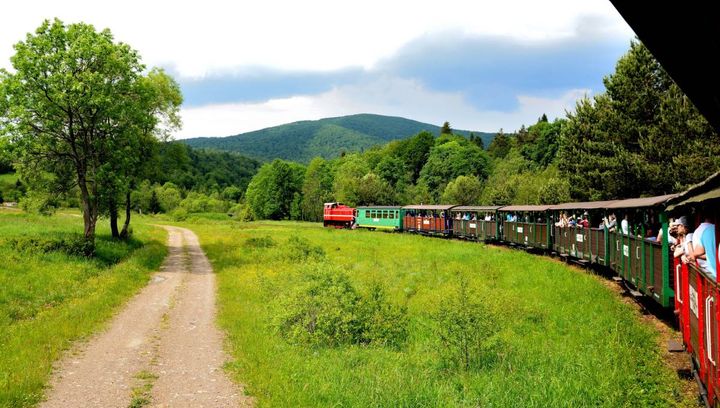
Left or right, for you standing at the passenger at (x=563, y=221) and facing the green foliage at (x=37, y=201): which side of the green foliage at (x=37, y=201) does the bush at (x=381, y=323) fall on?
left

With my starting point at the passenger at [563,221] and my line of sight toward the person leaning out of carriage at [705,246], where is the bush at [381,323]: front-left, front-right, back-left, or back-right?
front-right

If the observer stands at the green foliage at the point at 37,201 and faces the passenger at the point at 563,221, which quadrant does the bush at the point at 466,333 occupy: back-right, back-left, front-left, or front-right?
front-right

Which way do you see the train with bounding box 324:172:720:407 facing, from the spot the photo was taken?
facing away from the viewer and to the left of the viewer

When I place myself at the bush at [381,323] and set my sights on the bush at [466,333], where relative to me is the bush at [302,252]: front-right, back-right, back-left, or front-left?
back-left

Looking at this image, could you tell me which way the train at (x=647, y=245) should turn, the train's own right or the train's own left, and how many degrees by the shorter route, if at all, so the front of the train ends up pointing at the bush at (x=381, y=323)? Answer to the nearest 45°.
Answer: approximately 90° to the train's own left

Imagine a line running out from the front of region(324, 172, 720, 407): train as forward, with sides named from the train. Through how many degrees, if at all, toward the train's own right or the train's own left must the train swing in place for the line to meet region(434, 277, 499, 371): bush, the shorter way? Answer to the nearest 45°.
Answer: approximately 90° to the train's own left

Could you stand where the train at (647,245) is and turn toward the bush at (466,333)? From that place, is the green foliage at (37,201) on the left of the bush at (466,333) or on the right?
right

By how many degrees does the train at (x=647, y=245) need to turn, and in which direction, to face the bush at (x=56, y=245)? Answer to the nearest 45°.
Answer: approximately 45° to its left

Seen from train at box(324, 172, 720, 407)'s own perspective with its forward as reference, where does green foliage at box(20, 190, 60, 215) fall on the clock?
The green foliage is roughly at 11 o'clock from the train.

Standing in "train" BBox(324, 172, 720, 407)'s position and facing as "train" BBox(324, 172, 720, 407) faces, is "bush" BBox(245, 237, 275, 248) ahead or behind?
ahead
